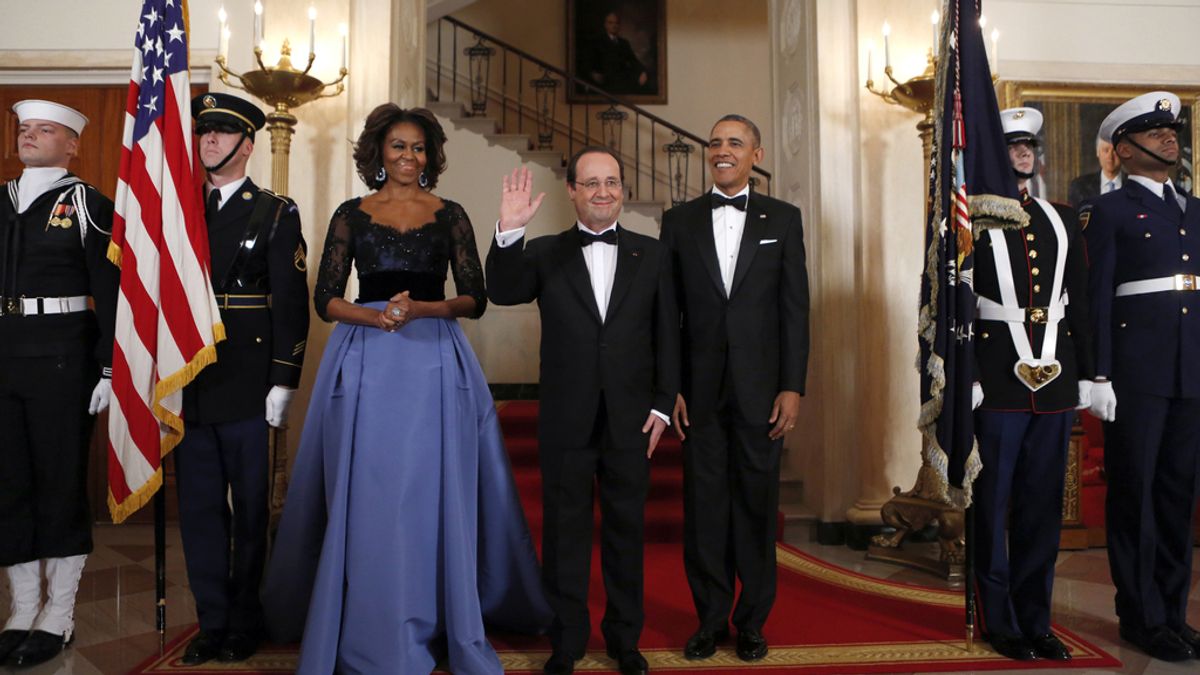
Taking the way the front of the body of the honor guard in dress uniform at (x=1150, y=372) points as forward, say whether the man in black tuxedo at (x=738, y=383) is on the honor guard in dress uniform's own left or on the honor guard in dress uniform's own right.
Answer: on the honor guard in dress uniform's own right

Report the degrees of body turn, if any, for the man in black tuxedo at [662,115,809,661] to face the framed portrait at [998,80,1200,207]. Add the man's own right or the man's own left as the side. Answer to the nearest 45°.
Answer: approximately 135° to the man's own left

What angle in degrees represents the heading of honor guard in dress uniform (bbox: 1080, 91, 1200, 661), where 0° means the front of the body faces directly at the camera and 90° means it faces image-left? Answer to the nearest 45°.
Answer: approximately 315°

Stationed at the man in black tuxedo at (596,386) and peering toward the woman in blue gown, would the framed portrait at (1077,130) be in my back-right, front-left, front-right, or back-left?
back-right

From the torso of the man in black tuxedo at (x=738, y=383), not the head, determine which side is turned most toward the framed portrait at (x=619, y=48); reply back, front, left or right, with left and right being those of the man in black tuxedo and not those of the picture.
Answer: back

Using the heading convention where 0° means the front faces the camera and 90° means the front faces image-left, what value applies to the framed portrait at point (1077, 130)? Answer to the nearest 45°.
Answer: approximately 0°

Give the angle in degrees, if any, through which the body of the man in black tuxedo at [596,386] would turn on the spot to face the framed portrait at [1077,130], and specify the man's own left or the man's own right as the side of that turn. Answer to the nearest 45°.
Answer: approximately 135° to the man's own left

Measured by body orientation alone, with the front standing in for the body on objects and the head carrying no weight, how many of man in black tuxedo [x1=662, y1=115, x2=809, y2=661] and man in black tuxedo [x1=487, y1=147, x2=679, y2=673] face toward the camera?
2

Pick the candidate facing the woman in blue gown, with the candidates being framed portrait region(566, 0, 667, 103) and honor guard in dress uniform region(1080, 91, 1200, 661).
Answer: the framed portrait
